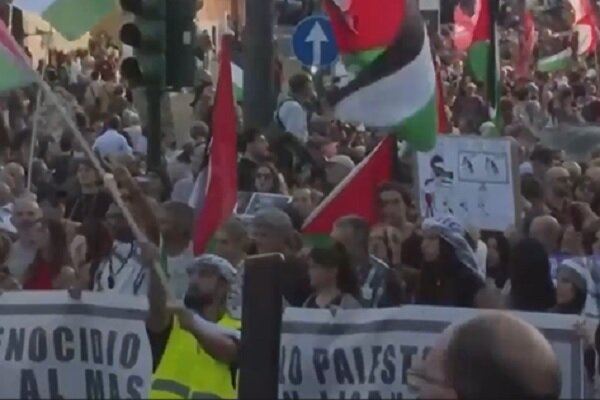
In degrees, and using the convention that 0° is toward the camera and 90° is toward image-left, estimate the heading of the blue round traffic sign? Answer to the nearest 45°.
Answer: approximately 0°

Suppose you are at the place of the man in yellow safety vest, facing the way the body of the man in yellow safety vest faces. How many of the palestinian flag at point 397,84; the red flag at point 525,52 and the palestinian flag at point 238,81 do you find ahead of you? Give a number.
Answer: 0

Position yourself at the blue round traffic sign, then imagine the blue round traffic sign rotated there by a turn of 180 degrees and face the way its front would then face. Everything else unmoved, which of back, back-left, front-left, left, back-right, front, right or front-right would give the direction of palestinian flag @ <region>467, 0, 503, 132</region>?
right

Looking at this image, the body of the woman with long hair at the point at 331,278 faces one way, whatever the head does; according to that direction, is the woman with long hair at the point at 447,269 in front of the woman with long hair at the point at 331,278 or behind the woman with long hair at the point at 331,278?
behind

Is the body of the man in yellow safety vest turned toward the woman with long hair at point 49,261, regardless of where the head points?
no

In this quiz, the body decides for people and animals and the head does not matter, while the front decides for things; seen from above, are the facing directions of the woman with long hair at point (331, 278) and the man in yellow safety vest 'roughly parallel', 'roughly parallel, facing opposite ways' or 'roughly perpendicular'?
roughly parallel

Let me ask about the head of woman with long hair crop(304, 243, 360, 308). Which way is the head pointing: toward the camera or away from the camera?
toward the camera

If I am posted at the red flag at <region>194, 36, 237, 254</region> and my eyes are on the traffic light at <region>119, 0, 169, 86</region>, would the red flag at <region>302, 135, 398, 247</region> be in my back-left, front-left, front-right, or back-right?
back-right

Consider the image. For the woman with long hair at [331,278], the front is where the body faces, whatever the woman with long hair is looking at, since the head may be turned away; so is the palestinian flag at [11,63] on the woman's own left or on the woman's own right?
on the woman's own right

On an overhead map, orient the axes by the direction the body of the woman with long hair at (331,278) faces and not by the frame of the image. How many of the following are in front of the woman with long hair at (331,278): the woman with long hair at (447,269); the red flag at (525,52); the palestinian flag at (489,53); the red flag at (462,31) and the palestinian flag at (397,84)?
0

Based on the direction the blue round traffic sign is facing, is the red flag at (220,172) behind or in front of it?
in front

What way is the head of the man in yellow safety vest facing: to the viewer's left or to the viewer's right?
to the viewer's left

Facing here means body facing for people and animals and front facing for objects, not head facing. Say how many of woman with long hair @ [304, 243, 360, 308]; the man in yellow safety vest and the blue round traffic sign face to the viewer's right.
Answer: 0
